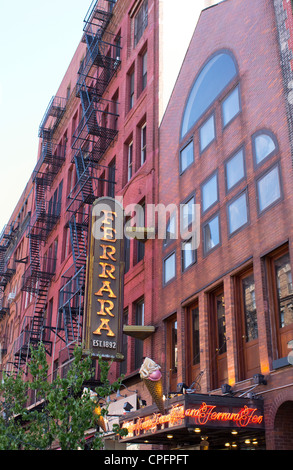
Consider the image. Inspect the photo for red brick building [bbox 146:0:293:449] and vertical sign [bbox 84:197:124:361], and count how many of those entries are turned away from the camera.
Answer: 0

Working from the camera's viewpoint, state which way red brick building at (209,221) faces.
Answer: facing the viewer and to the left of the viewer

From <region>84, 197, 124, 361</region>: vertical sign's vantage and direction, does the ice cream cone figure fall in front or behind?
in front

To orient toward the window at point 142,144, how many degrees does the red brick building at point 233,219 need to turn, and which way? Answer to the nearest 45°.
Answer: approximately 90° to its right

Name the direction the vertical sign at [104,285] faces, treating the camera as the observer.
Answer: facing the viewer and to the right of the viewer
